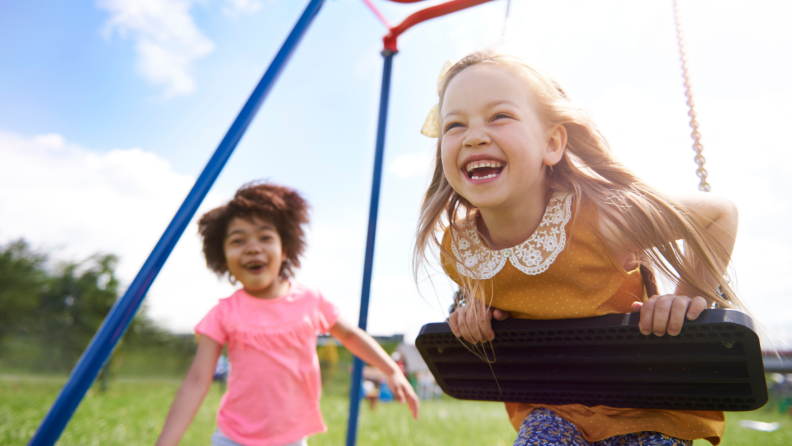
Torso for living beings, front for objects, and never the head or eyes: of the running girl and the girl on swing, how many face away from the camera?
0

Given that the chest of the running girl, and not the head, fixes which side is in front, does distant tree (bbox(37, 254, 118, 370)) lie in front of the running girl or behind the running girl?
behind

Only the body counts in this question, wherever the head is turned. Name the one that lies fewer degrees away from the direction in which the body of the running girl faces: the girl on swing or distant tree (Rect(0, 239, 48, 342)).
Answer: the girl on swing

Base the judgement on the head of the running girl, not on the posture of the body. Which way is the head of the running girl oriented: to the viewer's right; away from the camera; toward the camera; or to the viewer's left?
toward the camera

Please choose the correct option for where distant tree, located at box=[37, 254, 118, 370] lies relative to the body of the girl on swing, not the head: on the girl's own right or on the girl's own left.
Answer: on the girl's own right

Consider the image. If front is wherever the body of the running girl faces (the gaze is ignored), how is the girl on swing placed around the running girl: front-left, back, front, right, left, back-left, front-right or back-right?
front-left

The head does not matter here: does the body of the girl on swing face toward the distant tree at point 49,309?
no

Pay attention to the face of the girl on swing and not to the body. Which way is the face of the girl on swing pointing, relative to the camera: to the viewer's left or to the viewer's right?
to the viewer's left

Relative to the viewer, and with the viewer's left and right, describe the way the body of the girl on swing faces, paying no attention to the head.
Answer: facing the viewer and to the left of the viewer

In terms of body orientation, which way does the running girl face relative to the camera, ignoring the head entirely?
toward the camera

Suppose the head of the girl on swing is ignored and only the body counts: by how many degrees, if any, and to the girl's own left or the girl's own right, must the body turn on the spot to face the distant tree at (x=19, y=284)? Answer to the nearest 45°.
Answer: approximately 90° to the girl's own right
